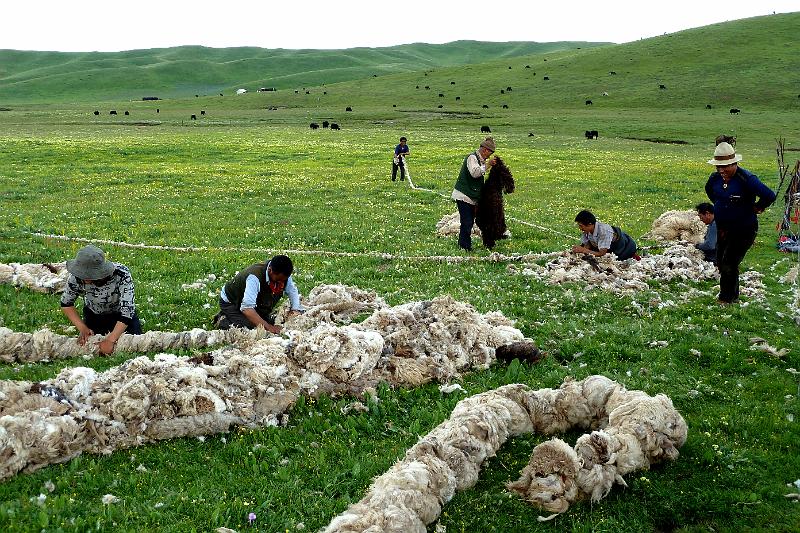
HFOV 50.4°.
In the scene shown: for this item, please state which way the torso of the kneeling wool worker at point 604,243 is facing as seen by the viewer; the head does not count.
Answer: to the viewer's left

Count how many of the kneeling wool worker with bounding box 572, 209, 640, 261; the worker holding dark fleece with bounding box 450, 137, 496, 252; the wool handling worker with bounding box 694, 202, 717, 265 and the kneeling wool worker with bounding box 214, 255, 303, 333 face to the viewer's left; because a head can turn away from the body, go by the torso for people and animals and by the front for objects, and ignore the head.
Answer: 2

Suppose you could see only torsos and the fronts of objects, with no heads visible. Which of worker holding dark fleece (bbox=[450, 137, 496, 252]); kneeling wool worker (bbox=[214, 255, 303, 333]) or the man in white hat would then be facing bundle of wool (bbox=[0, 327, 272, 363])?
the man in white hat

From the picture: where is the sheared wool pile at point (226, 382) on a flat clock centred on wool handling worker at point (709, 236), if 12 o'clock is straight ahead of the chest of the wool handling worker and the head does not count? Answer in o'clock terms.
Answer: The sheared wool pile is roughly at 10 o'clock from the wool handling worker.

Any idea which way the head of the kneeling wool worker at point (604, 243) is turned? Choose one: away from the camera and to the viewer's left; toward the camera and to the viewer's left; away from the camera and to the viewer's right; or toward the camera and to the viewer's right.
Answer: toward the camera and to the viewer's left

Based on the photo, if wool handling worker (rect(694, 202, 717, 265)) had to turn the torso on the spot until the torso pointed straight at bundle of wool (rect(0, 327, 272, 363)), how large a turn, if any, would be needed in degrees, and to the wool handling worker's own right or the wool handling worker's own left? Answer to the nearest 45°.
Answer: approximately 45° to the wool handling worker's own left

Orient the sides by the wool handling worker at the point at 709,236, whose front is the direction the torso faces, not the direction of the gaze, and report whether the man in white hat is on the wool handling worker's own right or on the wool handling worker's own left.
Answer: on the wool handling worker's own left

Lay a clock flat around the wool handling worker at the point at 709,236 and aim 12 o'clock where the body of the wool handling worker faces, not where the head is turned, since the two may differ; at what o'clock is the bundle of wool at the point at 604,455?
The bundle of wool is roughly at 9 o'clock from the wool handling worker.

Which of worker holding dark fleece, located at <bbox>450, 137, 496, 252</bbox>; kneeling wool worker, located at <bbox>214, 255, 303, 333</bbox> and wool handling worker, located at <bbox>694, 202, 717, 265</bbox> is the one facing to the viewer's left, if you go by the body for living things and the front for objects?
wool handling worker, located at <bbox>694, 202, 717, 265</bbox>

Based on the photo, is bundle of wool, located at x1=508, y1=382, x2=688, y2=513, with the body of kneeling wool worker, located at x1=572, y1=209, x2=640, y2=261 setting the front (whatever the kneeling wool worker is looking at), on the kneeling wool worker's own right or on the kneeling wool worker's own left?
on the kneeling wool worker's own left

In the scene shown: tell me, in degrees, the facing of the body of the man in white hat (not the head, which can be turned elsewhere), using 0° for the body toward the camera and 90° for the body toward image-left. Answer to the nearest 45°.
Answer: approximately 45°
